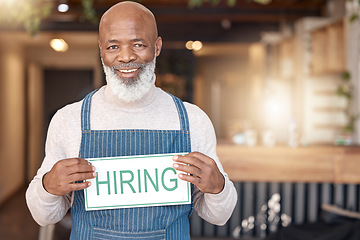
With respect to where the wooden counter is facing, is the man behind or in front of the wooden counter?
in front

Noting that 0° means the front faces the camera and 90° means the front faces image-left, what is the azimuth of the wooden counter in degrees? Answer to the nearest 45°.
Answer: approximately 0°

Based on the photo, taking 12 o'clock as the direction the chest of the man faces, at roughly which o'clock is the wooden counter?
The wooden counter is roughly at 7 o'clock from the man.

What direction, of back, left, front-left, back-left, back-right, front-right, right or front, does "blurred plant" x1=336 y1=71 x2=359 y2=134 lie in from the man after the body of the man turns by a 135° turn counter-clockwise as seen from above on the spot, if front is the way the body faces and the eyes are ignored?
front

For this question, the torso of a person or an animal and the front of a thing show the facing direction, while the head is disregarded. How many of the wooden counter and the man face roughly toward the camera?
2

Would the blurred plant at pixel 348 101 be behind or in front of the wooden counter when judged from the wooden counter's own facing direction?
behind
